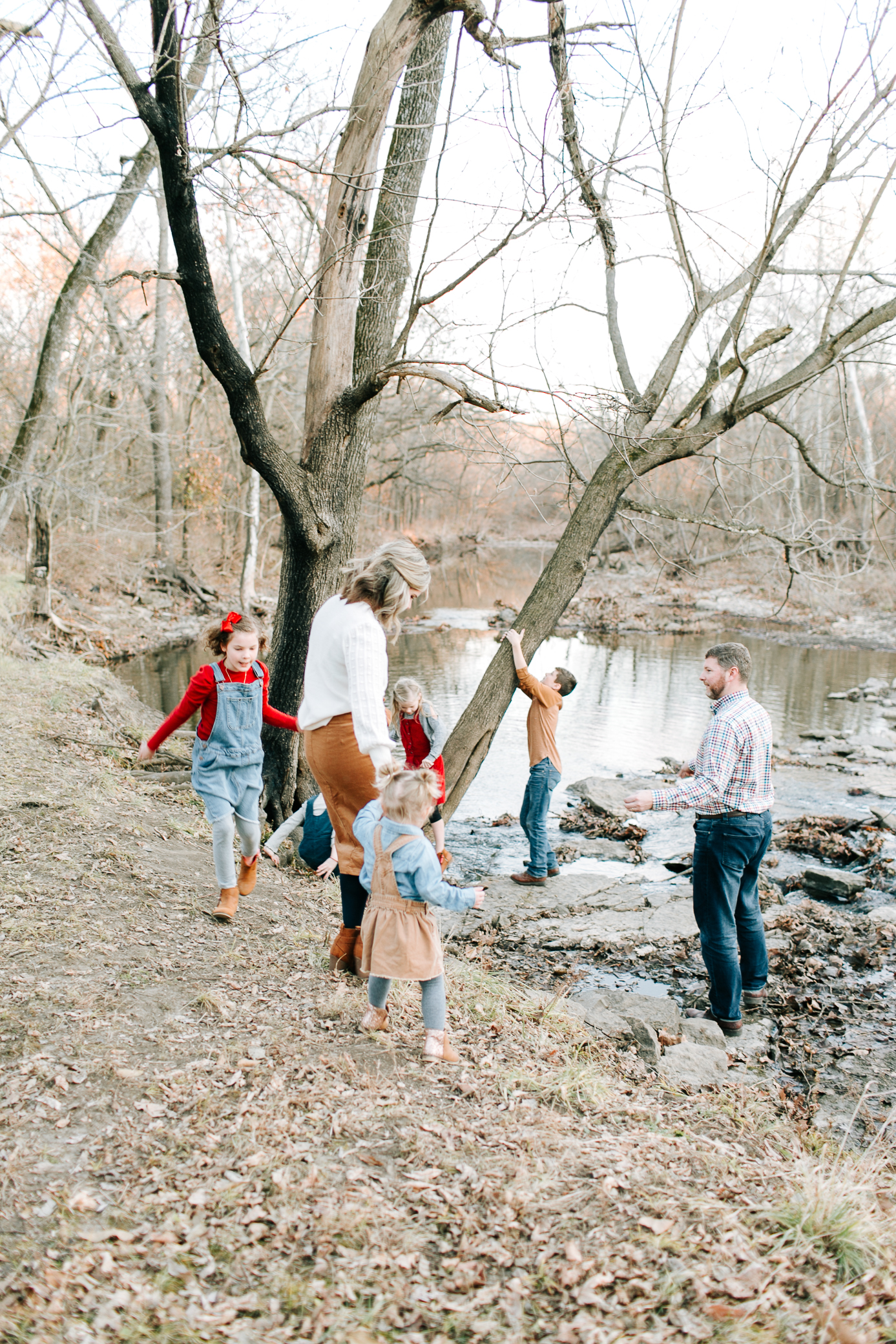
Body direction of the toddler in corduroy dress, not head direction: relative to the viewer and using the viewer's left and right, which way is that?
facing away from the viewer and to the right of the viewer

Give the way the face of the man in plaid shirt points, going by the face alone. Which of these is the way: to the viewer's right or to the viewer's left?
to the viewer's left

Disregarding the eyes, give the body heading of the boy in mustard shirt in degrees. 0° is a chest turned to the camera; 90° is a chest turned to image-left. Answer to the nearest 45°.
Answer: approximately 90°

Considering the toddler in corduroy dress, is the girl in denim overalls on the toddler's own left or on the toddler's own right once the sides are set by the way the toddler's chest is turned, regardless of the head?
on the toddler's own left

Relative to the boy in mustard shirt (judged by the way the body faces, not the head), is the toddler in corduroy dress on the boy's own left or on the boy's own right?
on the boy's own left

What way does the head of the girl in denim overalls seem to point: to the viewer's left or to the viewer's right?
to the viewer's right

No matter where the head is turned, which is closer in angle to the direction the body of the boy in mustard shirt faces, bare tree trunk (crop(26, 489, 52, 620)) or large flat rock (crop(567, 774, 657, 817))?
the bare tree trunk

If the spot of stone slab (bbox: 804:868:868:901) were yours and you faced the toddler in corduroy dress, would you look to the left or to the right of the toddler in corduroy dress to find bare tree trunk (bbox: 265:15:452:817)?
right
